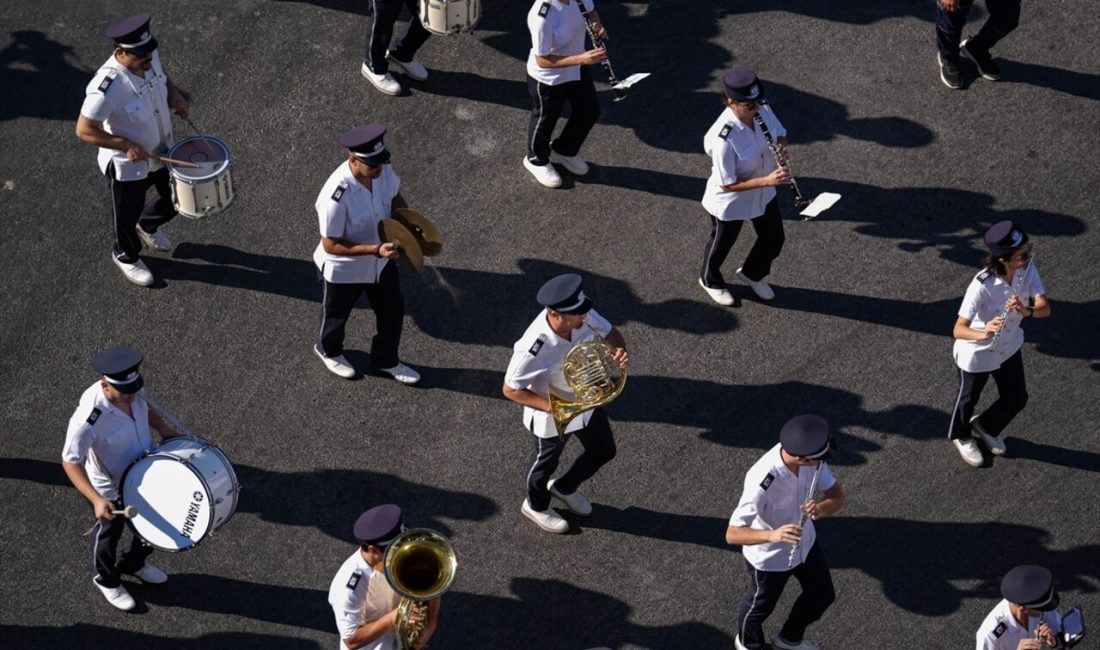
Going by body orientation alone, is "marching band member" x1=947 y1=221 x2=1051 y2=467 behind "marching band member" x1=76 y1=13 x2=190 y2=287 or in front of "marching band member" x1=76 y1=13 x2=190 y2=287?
in front

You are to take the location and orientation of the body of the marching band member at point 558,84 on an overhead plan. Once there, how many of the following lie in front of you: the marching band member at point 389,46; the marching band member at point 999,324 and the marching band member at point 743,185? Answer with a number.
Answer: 2

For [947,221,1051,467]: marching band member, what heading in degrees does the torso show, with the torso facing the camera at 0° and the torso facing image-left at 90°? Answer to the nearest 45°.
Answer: approximately 315°

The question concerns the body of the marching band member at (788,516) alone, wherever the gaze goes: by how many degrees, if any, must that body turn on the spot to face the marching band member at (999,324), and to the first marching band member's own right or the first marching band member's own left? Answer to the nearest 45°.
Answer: approximately 90° to the first marching band member's own left

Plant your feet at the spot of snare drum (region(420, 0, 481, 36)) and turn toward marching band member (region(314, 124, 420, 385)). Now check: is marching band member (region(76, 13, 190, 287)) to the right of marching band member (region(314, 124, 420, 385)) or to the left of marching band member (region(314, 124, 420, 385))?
right

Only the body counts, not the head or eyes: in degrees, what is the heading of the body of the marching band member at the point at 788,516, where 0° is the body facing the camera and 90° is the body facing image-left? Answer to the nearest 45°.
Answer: approximately 315°

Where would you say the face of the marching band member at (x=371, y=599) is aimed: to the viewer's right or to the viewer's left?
to the viewer's right

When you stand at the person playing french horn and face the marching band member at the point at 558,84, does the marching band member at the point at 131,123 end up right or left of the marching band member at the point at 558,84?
left

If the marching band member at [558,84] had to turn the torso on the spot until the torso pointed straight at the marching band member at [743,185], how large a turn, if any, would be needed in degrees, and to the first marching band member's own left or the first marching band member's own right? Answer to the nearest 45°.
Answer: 0° — they already face them
